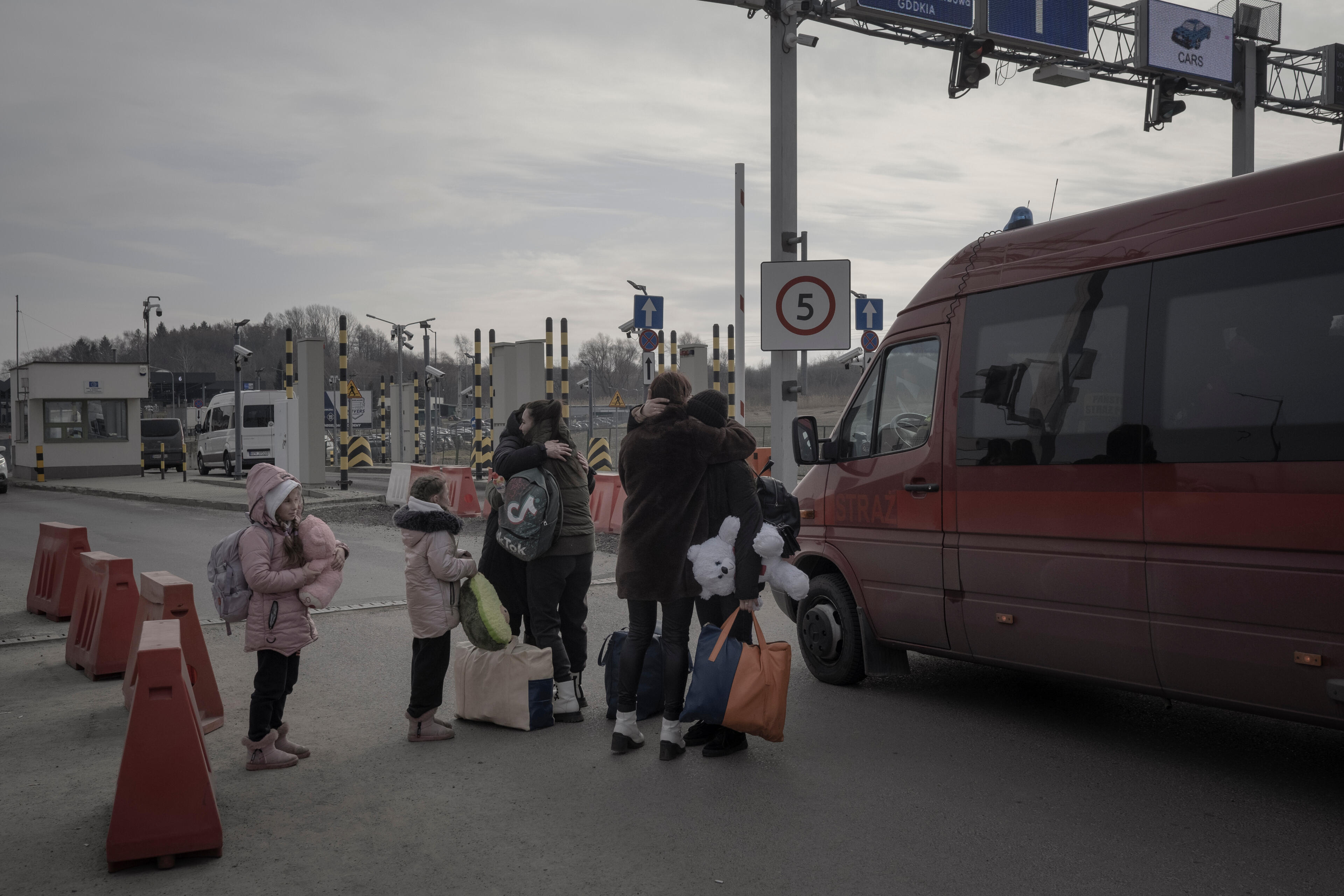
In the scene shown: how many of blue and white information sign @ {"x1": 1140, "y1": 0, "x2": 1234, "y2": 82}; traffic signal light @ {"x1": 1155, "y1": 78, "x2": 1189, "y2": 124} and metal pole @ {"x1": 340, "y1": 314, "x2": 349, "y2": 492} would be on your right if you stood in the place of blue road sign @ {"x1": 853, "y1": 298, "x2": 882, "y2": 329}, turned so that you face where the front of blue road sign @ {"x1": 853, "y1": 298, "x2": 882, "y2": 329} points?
1

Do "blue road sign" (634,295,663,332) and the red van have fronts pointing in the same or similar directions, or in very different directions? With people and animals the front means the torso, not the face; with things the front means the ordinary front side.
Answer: very different directions

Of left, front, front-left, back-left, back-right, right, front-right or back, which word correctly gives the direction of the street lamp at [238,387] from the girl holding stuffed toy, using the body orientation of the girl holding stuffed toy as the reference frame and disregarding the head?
left

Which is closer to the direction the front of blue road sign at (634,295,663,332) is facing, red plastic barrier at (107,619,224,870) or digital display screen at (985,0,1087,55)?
the red plastic barrier

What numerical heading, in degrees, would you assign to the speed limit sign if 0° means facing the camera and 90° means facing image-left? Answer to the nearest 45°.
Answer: approximately 0°

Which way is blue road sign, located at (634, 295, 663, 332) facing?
toward the camera

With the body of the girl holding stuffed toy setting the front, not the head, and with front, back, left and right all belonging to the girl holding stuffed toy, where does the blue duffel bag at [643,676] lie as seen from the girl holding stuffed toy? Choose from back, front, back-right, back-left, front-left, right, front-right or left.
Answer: front

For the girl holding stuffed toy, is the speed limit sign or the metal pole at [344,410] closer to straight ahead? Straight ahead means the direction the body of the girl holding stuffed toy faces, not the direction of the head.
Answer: the speed limit sign

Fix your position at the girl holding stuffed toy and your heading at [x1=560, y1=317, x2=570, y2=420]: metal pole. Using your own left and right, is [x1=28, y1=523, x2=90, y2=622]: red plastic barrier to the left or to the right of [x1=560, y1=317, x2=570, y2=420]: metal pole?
left

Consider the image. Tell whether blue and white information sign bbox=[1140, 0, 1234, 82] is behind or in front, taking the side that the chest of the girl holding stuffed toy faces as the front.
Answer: in front

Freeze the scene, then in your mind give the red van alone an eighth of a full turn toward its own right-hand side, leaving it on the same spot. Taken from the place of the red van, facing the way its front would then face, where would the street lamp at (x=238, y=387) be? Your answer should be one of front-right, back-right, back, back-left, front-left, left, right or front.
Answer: front-left

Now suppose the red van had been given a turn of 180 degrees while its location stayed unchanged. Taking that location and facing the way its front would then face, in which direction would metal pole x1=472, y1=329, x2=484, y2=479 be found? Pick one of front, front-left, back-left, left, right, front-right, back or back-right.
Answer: back

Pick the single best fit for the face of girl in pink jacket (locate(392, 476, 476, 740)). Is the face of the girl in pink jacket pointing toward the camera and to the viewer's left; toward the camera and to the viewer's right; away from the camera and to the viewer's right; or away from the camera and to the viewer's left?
away from the camera and to the viewer's right

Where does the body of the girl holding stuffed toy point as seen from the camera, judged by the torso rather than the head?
to the viewer's right
